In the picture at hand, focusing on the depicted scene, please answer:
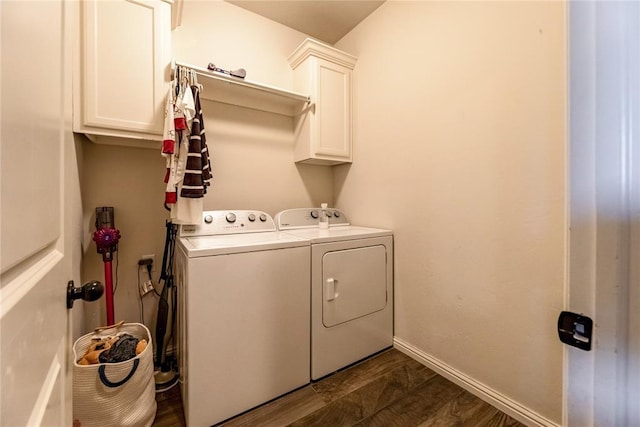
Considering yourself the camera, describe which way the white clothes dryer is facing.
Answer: facing the viewer and to the right of the viewer

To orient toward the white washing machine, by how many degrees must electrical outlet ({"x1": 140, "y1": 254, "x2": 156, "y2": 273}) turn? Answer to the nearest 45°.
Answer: approximately 45° to its left

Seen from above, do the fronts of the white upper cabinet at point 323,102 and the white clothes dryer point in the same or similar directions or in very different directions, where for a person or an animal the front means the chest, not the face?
same or similar directions

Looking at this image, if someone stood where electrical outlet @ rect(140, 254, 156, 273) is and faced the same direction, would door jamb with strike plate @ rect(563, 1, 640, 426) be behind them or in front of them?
in front

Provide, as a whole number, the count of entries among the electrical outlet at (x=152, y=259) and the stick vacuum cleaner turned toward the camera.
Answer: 2

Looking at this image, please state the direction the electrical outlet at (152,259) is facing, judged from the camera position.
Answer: facing the viewer

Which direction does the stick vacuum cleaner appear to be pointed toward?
toward the camera
